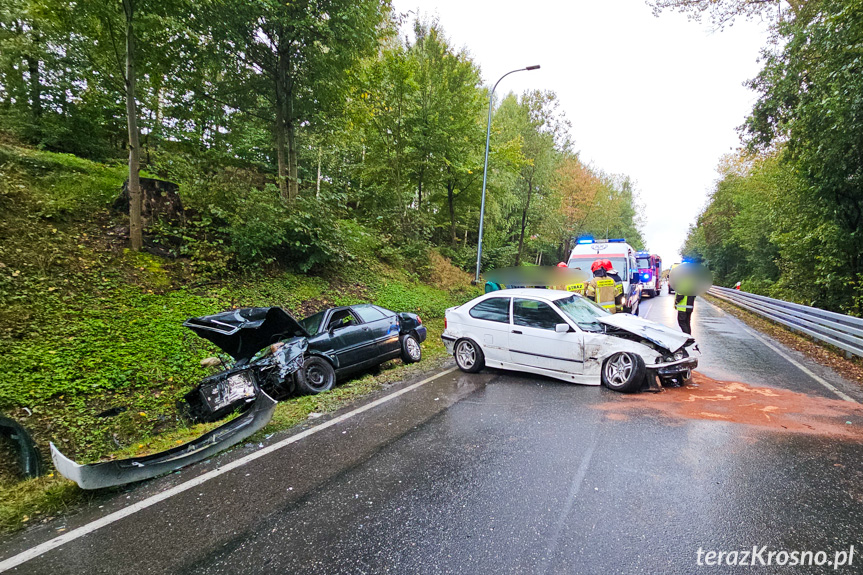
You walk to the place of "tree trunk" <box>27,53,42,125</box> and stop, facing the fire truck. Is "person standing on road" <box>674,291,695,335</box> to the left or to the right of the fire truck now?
right

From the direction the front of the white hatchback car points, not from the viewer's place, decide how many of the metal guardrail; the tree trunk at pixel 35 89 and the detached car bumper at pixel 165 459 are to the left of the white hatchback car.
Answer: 1

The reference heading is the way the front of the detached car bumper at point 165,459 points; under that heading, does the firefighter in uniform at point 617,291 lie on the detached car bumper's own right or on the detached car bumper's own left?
on the detached car bumper's own left

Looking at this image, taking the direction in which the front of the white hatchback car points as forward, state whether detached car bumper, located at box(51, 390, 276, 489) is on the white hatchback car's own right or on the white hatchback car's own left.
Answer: on the white hatchback car's own right

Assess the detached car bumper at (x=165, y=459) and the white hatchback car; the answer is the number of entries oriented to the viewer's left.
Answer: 0

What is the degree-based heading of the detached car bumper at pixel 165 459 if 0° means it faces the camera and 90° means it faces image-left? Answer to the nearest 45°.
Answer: approximately 315°

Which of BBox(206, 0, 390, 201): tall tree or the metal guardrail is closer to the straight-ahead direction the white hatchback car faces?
the metal guardrail

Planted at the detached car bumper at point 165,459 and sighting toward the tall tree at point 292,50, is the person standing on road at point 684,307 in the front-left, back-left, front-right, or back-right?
front-right

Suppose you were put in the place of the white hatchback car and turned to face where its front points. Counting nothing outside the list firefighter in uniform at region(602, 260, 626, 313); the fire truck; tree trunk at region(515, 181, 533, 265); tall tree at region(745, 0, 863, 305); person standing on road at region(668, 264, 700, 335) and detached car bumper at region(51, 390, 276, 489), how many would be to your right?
1

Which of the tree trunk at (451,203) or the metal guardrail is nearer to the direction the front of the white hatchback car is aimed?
the metal guardrail
